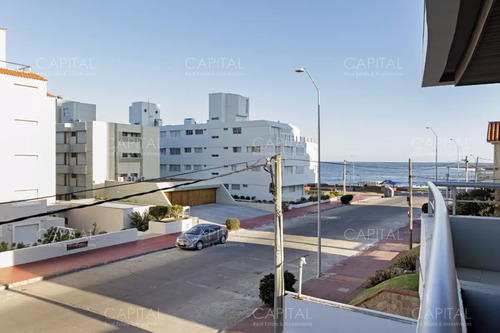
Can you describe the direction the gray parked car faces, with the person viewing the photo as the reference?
facing the viewer and to the left of the viewer

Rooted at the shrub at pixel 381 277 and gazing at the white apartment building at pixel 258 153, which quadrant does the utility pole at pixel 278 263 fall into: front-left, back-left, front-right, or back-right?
back-left

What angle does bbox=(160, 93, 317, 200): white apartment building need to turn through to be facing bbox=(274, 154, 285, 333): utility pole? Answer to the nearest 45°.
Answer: approximately 45° to its right

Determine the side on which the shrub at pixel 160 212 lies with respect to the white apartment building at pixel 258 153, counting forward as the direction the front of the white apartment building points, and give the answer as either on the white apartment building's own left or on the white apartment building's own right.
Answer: on the white apartment building's own right

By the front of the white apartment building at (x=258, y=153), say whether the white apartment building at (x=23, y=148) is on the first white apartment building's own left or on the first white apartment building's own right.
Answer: on the first white apartment building's own right

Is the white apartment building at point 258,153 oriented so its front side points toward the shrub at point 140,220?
no

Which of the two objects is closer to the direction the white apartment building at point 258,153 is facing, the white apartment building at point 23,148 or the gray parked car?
the gray parked car

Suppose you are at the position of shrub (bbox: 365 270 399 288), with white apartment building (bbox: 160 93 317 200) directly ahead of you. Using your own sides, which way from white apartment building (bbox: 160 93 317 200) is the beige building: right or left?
left

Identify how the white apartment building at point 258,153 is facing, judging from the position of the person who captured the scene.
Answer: facing the viewer and to the right of the viewer

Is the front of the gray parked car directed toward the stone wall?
no

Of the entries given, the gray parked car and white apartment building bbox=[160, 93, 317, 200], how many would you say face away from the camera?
0

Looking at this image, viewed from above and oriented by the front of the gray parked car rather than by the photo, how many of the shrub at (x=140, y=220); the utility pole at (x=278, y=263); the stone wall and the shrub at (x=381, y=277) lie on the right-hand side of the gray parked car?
1

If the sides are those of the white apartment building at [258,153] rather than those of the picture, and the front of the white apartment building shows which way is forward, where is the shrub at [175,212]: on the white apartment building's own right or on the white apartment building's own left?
on the white apartment building's own right

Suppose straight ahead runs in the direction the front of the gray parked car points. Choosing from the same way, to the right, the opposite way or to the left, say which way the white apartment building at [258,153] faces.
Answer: to the left

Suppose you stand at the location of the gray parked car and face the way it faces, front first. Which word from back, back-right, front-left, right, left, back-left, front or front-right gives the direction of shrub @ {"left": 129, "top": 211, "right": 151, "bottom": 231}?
right

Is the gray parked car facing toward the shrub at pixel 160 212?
no

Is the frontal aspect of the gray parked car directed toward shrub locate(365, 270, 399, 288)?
no

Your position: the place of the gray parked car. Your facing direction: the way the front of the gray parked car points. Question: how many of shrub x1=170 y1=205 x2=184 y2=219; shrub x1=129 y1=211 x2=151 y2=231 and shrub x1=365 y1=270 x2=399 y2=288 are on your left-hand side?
1

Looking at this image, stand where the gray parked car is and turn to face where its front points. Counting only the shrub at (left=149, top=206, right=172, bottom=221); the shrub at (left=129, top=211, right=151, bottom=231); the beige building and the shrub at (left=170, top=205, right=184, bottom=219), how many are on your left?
0

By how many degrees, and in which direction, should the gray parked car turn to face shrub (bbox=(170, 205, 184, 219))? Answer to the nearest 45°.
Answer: approximately 135° to its right

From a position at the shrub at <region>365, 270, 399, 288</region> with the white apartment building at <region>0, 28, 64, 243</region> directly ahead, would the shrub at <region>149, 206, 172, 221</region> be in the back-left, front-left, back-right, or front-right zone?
front-right
